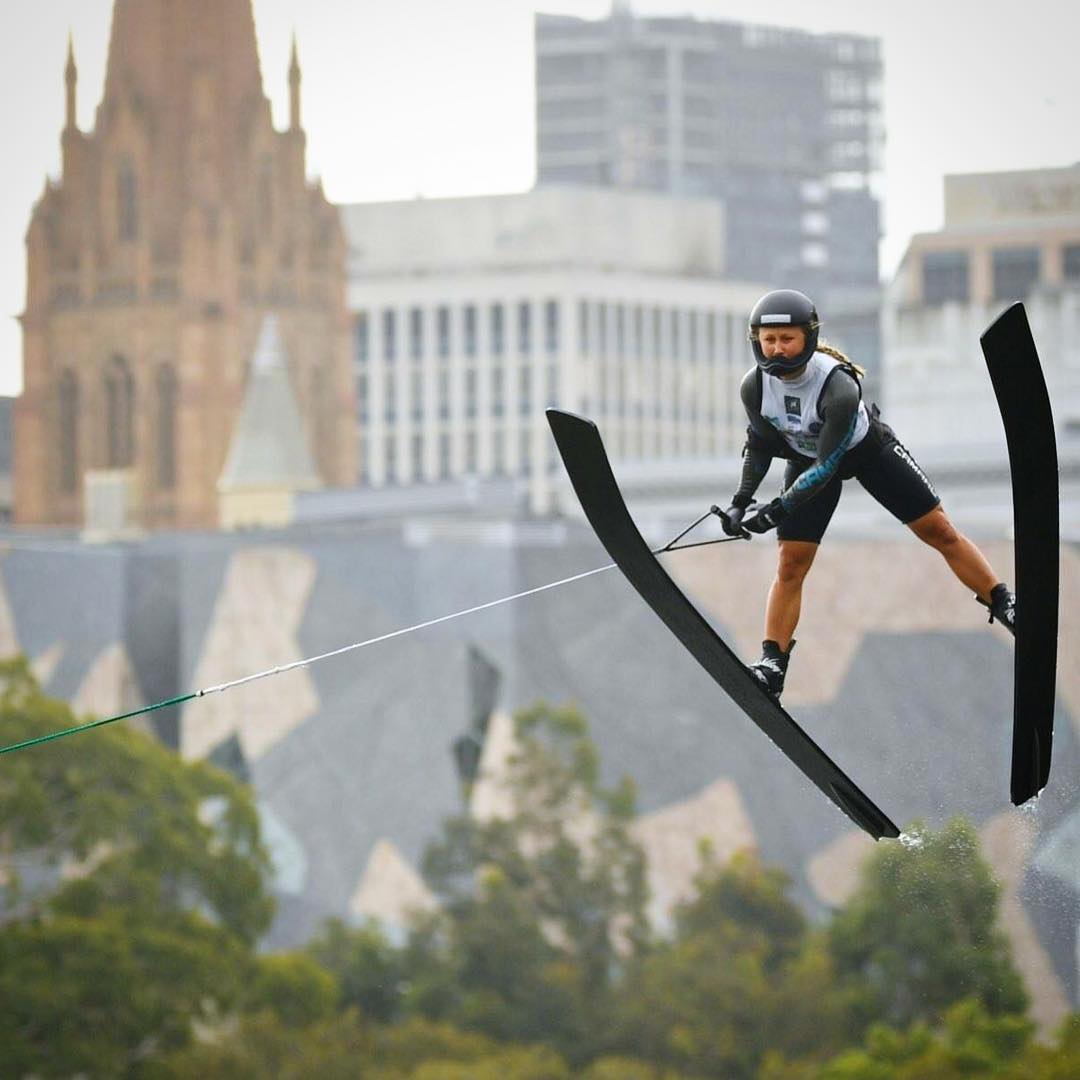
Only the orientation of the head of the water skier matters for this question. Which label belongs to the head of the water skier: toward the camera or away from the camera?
toward the camera

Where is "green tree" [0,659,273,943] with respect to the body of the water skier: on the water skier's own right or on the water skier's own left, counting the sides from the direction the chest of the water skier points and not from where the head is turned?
on the water skier's own right

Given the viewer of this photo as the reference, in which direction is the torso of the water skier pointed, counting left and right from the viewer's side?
facing the viewer and to the left of the viewer
